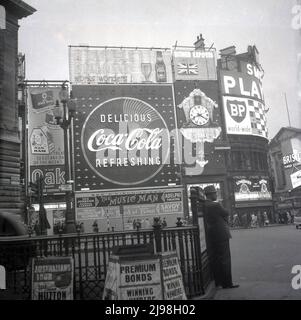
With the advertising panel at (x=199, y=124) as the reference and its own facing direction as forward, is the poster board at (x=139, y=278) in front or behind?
in front

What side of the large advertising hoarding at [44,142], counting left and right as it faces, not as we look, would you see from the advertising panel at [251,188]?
left

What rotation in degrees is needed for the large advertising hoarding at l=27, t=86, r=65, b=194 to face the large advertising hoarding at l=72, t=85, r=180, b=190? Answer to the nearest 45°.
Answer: approximately 90° to its left

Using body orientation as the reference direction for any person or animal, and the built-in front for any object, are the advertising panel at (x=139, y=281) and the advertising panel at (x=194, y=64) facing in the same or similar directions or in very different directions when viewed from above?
same or similar directions

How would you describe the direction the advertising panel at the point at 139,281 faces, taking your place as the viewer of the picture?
facing the viewer

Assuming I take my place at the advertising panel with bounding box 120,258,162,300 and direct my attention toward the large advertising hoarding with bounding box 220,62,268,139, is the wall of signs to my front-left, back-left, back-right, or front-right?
front-left

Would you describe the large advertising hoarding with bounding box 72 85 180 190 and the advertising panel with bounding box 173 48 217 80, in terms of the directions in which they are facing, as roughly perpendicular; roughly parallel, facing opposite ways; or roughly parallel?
roughly parallel

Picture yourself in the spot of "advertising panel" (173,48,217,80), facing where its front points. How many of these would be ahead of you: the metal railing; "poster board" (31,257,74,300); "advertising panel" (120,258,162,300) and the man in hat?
4

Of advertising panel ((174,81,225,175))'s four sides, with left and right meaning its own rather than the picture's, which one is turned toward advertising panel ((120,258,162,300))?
front

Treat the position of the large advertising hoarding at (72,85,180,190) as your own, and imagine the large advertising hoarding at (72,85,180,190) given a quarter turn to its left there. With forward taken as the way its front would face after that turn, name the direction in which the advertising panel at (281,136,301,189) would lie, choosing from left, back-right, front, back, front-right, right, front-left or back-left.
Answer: front

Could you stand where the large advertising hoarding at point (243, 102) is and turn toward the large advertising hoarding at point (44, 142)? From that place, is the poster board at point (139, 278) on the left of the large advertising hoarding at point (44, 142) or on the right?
left

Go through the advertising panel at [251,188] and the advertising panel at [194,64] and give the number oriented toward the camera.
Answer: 2

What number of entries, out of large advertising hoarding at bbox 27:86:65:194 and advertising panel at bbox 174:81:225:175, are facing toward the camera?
2

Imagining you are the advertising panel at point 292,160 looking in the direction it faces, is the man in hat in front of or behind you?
in front

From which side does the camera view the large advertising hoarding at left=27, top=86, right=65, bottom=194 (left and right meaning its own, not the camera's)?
front
